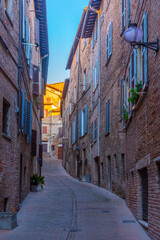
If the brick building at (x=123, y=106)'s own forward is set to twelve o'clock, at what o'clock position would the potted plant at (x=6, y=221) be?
The potted plant is roughly at 10 o'clock from the brick building.

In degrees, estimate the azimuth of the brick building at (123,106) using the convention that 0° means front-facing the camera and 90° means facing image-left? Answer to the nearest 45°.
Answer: approximately 90°
